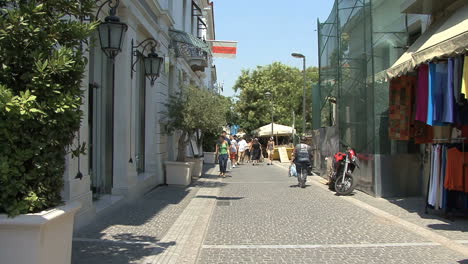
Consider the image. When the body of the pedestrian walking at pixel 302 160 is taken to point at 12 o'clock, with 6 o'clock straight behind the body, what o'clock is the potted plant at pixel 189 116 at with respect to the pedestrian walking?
The potted plant is roughly at 9 o'clock from the pedestrian walking.

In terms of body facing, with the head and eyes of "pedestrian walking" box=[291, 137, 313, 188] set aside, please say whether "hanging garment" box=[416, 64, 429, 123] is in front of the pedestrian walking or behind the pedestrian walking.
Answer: behind

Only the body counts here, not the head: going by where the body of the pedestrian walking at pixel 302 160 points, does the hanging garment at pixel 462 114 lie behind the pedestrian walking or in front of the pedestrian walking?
behind

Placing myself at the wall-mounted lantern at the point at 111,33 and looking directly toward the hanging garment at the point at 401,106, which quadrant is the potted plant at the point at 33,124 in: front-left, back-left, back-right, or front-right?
back-right

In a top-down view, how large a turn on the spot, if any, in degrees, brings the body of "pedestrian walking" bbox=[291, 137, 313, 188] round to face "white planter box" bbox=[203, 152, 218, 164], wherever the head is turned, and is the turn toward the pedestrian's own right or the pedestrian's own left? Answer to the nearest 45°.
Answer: approximately 45° to the pedestrian's own left

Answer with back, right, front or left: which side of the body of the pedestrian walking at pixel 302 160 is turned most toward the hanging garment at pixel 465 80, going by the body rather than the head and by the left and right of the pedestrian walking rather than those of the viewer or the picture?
back

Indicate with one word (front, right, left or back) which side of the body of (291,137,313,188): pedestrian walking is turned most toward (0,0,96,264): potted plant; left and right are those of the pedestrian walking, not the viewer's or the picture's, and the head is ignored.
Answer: back

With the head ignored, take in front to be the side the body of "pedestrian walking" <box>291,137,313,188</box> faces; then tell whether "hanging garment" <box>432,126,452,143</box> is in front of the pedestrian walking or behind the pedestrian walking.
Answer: behind

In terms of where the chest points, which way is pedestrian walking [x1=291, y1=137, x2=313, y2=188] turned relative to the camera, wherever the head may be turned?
away from the camera

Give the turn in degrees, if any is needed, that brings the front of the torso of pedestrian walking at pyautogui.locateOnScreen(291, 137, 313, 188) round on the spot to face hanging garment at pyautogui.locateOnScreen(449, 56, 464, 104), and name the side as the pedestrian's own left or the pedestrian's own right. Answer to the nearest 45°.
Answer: approximately 135° to the pedestrian's own right

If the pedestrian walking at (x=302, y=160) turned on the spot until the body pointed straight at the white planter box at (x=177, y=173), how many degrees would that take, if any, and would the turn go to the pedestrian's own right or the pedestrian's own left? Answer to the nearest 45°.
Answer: approximately 90° to the pedestrian's own left

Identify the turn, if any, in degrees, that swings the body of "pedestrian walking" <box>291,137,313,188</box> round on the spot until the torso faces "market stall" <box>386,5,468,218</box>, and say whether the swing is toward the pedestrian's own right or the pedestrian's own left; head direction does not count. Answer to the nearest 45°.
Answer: approximately 135° to the pedestrian's own right
